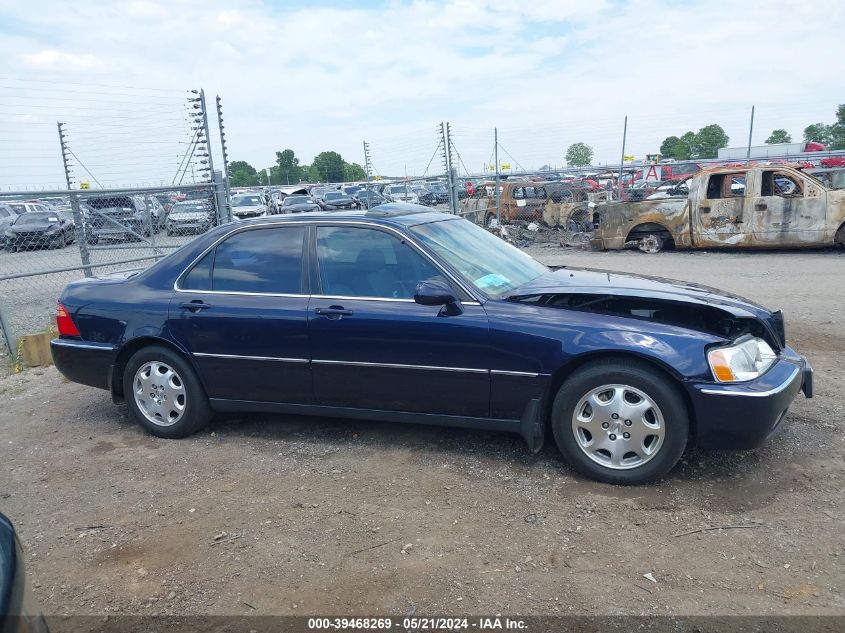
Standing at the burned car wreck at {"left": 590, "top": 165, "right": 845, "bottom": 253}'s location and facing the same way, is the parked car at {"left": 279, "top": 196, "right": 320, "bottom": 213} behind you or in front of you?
behind

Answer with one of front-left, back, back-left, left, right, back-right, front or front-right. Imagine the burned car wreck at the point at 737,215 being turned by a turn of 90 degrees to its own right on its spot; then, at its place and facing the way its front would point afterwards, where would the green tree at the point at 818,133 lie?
back

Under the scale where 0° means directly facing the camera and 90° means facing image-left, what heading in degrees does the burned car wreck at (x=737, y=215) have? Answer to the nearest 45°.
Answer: approximately 270°

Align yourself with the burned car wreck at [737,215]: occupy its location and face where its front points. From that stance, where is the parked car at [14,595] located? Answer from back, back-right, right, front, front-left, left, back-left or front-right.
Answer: right
